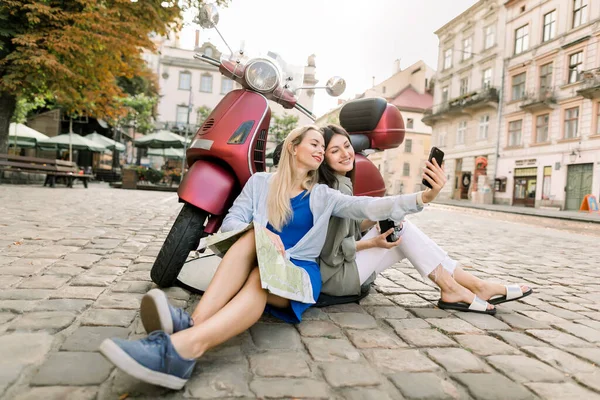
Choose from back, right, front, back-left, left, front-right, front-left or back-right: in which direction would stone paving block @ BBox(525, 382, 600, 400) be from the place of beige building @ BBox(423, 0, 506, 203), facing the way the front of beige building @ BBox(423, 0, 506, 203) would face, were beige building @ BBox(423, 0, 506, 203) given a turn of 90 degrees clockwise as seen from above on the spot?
back-left

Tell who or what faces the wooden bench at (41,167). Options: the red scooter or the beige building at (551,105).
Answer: the beige building

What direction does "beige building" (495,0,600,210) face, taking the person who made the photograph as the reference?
facing the viewer and to the left of the viewer

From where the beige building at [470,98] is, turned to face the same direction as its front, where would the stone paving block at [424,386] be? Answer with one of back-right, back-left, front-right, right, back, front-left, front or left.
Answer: front-left

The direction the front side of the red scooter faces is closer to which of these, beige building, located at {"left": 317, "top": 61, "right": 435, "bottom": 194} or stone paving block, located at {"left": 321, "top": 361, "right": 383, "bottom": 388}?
the stone paving block

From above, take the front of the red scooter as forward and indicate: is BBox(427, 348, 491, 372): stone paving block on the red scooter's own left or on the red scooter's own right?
on the red scooter's own left

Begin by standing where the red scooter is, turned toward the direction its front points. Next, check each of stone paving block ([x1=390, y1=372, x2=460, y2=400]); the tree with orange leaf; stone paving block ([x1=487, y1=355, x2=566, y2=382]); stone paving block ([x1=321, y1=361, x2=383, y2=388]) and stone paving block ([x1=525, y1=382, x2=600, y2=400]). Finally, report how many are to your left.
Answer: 4

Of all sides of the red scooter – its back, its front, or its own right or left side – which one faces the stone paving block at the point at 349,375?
left

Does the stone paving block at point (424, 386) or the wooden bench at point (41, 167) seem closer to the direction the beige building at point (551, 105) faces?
the wooden bench

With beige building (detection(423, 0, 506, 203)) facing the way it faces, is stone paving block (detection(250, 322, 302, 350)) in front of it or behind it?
in front

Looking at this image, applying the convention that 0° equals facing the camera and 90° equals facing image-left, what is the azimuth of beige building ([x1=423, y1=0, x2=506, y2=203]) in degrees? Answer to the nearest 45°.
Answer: approximately 45°

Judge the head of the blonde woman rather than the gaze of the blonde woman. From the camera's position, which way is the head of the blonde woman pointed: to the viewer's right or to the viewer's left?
to the viewer's right

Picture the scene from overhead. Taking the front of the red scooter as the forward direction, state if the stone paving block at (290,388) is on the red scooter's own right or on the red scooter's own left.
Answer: on the red scooter's own left

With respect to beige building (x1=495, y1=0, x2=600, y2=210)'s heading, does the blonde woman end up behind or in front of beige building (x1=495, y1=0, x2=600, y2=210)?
in front

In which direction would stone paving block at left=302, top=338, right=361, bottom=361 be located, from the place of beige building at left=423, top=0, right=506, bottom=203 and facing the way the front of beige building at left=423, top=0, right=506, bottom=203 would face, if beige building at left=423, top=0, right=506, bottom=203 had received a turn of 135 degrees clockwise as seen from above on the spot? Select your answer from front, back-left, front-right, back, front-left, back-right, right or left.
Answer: back

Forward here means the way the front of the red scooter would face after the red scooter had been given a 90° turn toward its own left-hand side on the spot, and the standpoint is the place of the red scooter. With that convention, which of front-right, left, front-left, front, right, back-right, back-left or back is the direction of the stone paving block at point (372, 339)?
front

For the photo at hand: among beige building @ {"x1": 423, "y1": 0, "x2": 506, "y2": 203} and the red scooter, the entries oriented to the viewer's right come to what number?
0

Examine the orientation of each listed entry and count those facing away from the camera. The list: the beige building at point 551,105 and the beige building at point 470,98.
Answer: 0

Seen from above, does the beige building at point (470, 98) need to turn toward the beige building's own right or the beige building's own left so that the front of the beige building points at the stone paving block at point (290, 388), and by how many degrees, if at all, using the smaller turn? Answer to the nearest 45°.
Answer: approximately 45° to the beige building's own left
